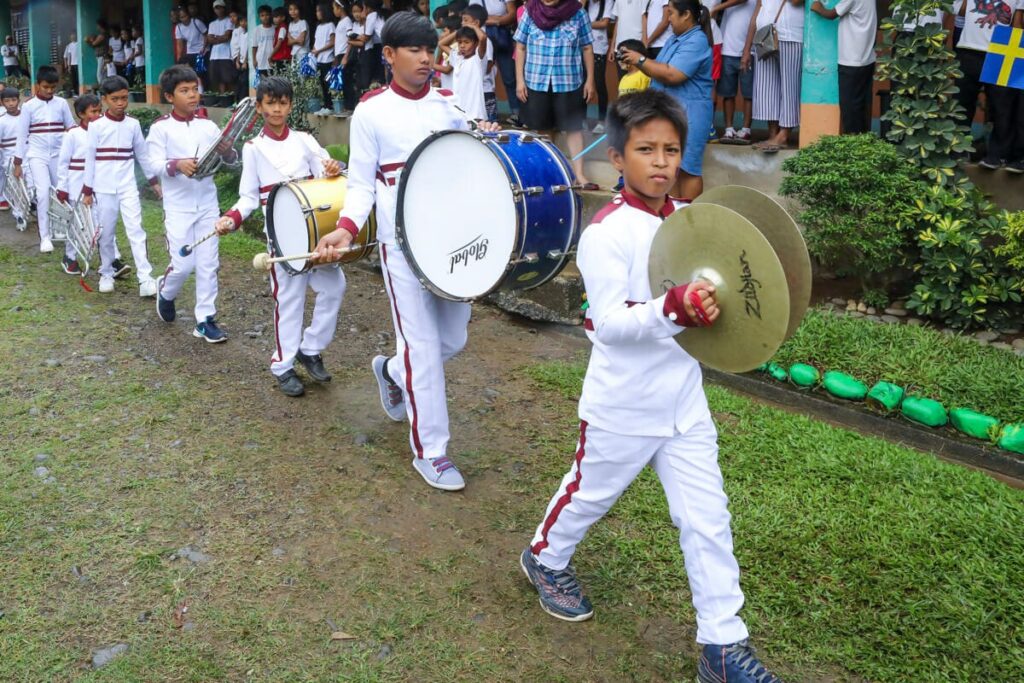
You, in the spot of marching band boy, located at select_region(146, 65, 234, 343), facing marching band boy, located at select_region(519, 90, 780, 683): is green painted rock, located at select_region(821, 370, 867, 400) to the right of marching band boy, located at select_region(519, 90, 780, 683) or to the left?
left

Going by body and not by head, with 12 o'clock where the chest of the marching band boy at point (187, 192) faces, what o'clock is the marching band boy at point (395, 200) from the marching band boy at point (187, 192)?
the marching band boy at point (395, 200) is roughly at 1 o'clock from the marching band boy at point (187, 192).

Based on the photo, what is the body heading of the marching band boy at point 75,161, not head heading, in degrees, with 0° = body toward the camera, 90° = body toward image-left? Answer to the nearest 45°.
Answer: approximately 315°

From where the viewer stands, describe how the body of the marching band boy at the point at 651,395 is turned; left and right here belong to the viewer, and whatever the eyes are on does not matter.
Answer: facing the viewer and to the right of the viewer

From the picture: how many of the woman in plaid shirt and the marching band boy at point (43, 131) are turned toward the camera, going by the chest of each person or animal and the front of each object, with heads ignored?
2

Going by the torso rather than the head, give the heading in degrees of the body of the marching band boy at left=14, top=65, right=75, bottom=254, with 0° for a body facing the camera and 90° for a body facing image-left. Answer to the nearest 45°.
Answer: approximately 0°

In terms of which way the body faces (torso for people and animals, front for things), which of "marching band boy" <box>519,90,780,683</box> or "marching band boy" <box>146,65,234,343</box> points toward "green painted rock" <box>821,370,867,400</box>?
"marching band boy" <box>146,65,234,343</box>

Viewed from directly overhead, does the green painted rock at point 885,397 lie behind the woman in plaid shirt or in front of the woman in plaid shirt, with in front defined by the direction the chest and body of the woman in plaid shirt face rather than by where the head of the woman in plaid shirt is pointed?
in front
